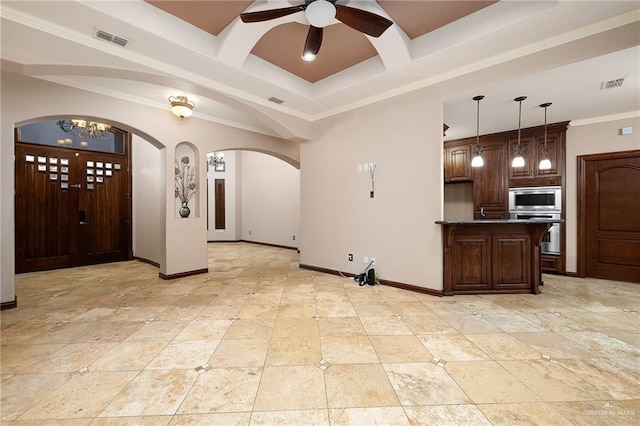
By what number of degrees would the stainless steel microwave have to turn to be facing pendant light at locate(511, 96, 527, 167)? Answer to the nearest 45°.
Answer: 0° — it already faces it

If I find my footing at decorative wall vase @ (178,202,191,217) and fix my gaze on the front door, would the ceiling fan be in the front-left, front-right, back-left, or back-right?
back-left

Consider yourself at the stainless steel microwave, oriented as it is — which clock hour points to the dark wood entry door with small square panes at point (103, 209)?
The dark wood entry door with small square panes is roughly at 2 o'clock from the stainless steel microwave.

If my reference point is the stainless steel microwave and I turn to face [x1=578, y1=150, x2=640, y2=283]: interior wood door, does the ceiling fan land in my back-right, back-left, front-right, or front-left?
back-right

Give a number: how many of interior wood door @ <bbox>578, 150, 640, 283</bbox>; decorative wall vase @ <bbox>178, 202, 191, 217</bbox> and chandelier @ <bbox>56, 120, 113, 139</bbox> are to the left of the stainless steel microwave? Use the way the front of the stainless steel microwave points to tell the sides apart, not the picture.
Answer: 1

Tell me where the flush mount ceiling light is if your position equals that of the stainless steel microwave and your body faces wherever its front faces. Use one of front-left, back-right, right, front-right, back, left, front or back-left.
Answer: front-right

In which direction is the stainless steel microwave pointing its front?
toward the camera

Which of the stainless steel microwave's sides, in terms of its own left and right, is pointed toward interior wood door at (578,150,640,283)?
left

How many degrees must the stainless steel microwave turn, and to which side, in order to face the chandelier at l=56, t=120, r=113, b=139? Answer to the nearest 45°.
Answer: approximately 45° to its right

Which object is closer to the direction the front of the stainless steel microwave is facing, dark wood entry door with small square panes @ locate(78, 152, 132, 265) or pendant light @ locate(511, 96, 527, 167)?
the pendant light

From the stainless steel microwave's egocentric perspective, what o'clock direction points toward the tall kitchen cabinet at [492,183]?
The tall kitchen cabinet is roughly at 3 o'clock from the stainless steel microwave.

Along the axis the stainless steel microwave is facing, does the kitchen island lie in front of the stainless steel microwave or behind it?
in front
